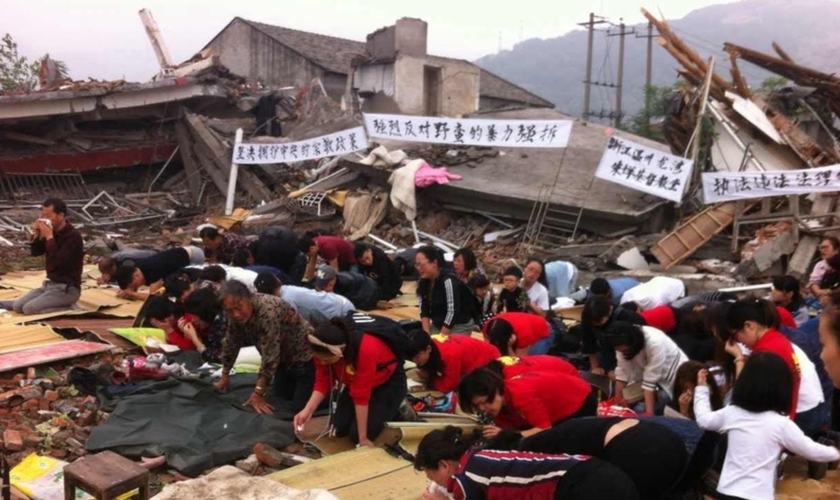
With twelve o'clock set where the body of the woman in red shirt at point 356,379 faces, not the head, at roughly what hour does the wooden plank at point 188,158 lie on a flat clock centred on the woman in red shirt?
The wooden plank is roughly at 4 o'clock from the woman in red shirt.

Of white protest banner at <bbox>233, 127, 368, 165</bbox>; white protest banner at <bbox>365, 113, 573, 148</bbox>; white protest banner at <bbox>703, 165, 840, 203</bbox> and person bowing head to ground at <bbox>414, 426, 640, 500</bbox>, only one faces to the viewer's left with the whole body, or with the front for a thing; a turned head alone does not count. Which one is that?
the person bowing head to ground

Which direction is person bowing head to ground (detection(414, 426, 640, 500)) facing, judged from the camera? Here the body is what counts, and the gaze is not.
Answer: to the viewer's left

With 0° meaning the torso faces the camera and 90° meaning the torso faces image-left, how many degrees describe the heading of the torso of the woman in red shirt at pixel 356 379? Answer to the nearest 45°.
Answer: approximately 45°

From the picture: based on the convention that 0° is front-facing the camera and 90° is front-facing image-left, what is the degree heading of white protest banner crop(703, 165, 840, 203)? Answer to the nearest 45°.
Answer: approximately 0°
